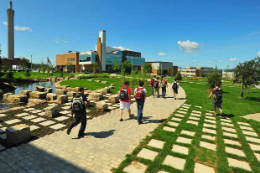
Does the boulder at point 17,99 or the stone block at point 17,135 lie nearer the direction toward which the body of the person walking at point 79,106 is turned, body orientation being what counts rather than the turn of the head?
the boulder

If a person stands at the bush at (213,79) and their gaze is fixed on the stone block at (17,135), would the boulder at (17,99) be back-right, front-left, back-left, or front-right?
front-right

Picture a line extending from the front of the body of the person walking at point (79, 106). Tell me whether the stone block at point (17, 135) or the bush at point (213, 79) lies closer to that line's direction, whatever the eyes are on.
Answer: the bush

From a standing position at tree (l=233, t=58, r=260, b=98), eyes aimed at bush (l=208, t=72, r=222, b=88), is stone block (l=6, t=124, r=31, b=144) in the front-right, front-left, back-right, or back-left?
back-left

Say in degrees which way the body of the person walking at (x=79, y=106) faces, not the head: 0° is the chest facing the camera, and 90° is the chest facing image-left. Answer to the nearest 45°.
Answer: approximately 225°

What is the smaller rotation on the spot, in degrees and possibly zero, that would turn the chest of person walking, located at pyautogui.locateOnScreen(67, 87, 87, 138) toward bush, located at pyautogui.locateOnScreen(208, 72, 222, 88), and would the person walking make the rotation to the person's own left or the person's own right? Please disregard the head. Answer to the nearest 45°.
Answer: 0° — they already face it

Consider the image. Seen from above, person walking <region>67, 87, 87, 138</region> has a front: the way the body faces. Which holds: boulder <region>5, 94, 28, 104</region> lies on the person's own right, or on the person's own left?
on the person's own left

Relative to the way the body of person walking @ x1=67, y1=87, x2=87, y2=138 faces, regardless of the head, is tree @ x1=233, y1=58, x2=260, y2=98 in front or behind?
in front

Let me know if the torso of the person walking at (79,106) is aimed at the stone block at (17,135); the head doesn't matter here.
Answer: no

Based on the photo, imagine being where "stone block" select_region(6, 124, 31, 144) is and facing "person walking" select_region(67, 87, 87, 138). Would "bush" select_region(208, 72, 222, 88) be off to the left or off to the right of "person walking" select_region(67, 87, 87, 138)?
left
